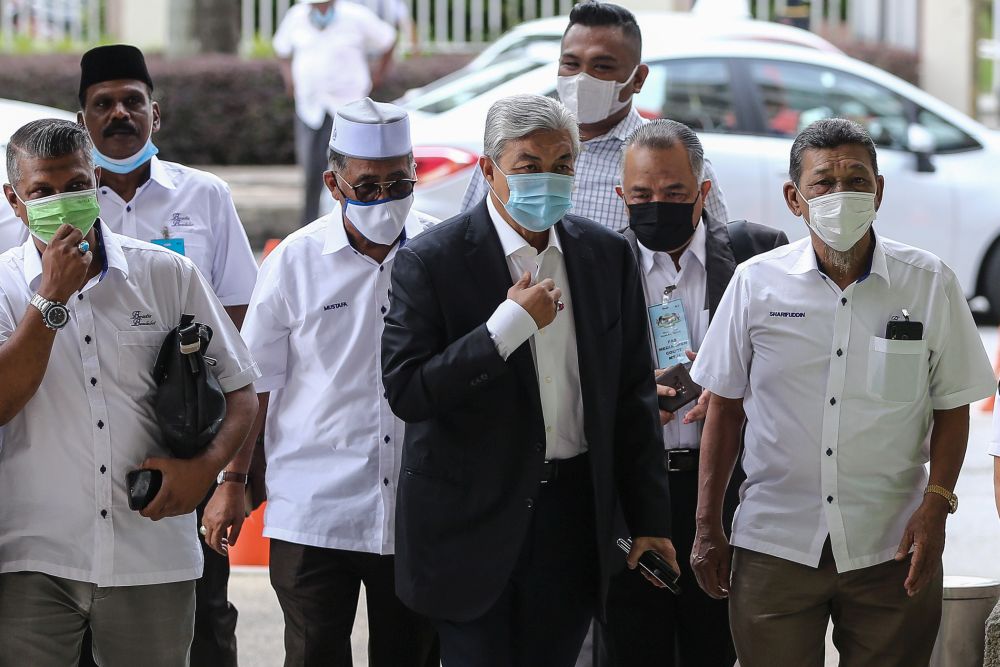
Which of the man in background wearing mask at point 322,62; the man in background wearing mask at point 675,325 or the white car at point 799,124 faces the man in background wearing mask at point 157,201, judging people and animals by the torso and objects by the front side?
the man in background wearing mask at point 322,62

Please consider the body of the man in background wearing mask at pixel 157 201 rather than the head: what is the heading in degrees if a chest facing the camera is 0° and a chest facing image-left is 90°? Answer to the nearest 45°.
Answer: approximately 0°

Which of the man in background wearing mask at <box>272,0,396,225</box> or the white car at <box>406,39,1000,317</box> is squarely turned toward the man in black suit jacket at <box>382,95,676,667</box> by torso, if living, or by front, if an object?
the man in background wearing mask

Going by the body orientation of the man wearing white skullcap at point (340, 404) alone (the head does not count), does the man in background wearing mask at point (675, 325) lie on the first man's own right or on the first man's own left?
on the first man's own left

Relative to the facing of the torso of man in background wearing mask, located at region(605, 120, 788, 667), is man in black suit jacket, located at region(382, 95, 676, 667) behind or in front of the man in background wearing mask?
in front

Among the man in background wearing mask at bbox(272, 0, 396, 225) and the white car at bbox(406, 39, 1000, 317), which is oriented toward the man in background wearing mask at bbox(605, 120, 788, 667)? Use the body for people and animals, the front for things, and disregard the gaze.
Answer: the man in background wearing mask at bbox(272, 0, 396, 225)

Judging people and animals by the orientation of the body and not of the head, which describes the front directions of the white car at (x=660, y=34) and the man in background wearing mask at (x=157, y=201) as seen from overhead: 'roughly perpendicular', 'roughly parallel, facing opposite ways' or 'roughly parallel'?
roughly perpendicular

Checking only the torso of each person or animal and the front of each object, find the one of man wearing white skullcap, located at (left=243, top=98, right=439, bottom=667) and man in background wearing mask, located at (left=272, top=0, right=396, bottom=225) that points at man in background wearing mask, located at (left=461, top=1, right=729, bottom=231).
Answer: man in background wearing mask, located at (left=272, top=0, right=396, bottom=225)

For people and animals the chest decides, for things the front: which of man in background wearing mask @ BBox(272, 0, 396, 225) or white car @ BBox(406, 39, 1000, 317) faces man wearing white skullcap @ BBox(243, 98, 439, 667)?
the man in background wearing mask

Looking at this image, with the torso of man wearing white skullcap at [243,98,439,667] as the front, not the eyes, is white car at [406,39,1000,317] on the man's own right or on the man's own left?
on the man's own left

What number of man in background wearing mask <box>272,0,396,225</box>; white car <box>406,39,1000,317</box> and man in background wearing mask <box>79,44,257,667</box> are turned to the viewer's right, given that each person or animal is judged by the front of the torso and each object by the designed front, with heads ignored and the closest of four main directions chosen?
1

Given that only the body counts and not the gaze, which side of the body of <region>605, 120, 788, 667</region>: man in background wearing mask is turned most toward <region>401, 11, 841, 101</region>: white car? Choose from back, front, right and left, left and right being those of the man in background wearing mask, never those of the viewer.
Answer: back
